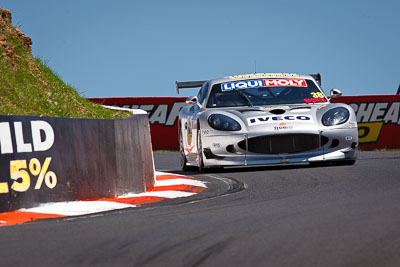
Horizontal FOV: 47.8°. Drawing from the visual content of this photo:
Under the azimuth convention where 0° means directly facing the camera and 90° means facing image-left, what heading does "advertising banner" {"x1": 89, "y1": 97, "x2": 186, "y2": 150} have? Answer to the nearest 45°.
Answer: approximately 0°

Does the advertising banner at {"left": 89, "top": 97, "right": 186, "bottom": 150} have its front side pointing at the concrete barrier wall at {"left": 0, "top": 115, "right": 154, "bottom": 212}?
yes

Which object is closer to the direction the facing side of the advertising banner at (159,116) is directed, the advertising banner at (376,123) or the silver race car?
the silver race car

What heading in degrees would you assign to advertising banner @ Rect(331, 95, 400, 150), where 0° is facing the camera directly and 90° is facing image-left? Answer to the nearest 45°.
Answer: approximately 0°

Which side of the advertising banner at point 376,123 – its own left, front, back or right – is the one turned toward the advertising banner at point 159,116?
right

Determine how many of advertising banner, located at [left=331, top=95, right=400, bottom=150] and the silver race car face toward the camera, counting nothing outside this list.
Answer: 2

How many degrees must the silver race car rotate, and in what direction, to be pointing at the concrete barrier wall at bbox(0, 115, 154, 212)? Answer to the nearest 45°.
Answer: approximately 45° to its right
